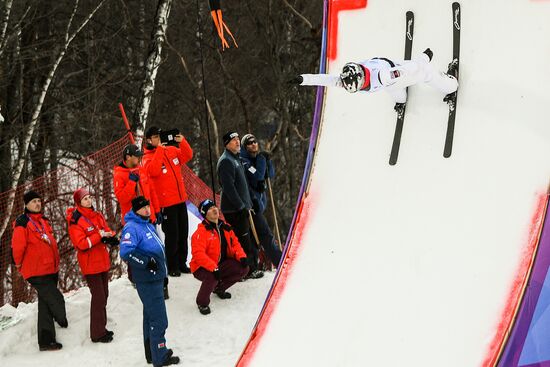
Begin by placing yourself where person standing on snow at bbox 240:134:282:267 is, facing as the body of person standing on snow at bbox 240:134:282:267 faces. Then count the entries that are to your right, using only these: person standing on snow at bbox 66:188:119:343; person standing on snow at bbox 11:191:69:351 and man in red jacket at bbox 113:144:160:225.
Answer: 3

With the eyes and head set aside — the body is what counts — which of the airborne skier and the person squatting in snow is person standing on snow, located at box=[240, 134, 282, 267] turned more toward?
the airborne skier

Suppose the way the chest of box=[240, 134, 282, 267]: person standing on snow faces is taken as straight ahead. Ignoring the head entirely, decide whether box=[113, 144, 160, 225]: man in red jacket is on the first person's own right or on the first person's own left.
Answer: on the first person's own right

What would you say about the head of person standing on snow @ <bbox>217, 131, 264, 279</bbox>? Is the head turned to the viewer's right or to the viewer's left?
to the viewer's right

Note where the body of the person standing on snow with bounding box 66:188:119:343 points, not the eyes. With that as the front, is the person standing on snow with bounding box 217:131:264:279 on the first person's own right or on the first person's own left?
on the first person's own left

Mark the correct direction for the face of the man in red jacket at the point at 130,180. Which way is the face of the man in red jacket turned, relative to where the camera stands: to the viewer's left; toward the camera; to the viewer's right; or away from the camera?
to the viewer's right

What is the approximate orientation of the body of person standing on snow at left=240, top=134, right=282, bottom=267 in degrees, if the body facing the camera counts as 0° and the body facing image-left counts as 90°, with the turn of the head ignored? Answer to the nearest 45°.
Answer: approximately 315°

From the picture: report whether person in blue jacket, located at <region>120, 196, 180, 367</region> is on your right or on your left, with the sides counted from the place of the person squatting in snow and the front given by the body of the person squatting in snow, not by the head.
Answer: on your right

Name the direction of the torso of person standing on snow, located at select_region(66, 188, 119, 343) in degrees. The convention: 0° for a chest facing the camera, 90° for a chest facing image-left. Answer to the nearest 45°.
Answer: approximately 315°
